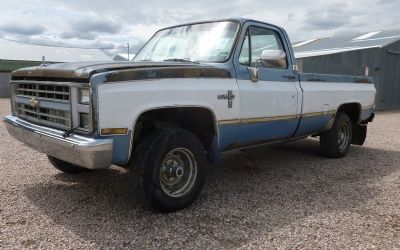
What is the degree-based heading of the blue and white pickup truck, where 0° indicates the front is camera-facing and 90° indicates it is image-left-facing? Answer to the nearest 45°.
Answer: approximately 45°
